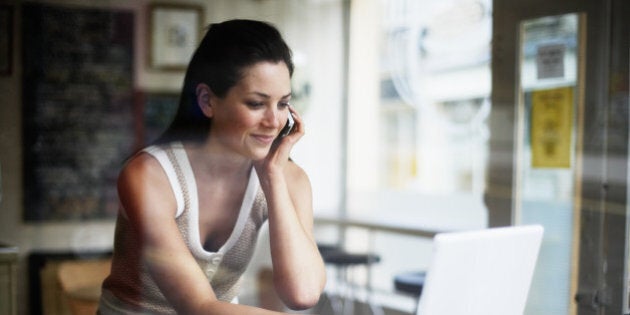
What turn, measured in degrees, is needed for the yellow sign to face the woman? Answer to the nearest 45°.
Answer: approximately 45° to its right

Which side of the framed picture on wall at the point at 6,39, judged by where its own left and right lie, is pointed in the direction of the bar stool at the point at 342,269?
left

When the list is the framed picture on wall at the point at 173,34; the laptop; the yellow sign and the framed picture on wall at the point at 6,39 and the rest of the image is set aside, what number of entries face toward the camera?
3

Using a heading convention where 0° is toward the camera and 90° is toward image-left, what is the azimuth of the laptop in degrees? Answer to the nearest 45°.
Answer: approximately 135°

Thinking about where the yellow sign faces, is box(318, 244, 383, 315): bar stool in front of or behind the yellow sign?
in front

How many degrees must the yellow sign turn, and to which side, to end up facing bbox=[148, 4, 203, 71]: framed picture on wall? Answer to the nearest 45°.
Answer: approximately 45° to its right

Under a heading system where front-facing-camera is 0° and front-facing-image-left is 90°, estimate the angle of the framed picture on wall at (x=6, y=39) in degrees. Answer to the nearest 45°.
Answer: approximately 0°

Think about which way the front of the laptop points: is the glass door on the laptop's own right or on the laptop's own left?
on the laptop's own right

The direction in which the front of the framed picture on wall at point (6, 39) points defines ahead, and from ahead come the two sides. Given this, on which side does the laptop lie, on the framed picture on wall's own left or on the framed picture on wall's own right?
on the framed picture on wall's own left

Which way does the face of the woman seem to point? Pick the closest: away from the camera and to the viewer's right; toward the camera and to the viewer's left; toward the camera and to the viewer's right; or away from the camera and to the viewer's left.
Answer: toward the camera and to the viewer's right

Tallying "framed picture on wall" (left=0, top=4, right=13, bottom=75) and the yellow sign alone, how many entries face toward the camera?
2

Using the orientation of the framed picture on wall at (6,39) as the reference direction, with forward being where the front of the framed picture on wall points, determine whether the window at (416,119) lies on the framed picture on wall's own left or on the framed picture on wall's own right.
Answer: on the framed picture on wall's own left

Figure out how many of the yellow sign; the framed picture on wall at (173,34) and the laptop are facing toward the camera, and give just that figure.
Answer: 2
